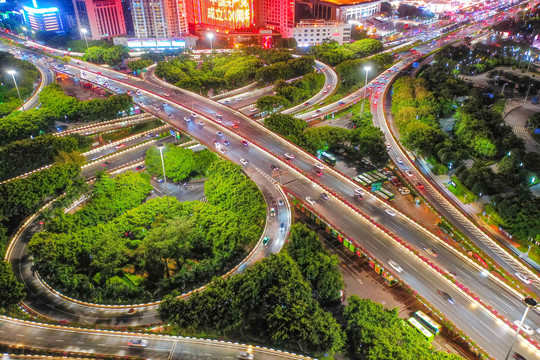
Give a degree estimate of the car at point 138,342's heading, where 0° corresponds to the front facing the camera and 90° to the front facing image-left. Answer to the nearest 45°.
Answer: approximately 270°

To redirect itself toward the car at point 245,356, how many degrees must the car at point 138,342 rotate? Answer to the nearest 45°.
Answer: approximately 45° to its right
